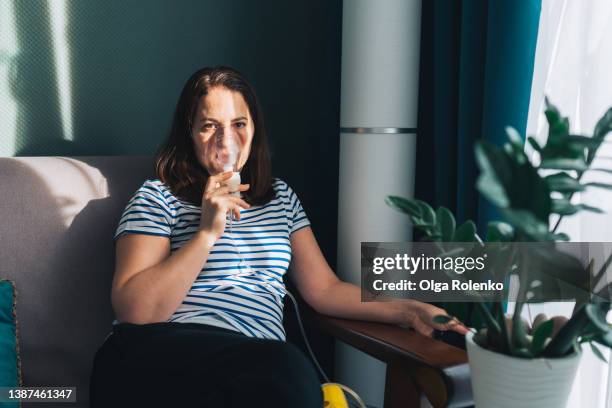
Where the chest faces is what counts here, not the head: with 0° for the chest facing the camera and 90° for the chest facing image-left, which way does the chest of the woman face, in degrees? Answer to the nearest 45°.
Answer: approximately 315°

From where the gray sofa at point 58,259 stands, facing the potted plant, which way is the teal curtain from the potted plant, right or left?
left

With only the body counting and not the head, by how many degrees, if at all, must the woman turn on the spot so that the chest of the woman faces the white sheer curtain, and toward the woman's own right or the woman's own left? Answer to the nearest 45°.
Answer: approximately 45° to the woman's own left

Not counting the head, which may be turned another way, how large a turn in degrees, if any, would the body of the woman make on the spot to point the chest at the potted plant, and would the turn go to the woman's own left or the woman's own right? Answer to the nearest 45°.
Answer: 0° — they already face it
